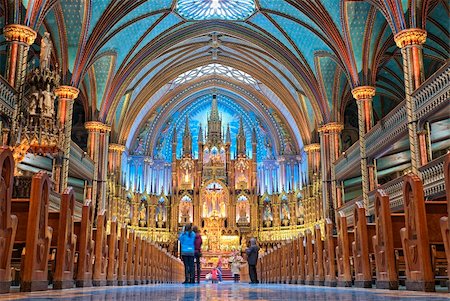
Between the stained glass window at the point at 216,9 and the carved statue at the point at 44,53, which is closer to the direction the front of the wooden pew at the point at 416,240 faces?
the stained glass window

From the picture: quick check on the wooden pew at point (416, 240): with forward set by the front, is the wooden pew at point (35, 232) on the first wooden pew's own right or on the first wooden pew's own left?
on the first wooden pew's own left

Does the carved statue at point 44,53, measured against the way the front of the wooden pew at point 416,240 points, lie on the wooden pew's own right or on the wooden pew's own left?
on the wooden pew's own left

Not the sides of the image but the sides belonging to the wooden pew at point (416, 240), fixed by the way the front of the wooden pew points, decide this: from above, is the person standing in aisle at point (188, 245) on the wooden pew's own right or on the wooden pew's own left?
on the wooden pew's own left

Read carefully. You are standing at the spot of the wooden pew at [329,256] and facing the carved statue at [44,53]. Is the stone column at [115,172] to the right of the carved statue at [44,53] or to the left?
right

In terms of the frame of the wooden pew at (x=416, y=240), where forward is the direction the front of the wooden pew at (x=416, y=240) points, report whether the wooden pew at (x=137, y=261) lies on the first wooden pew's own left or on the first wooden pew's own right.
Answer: on the first wooden pew's own left

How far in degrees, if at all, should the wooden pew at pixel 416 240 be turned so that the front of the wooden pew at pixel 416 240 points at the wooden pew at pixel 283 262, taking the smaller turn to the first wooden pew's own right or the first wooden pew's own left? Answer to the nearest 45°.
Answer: approximately 45° to the first wooden pew's own left

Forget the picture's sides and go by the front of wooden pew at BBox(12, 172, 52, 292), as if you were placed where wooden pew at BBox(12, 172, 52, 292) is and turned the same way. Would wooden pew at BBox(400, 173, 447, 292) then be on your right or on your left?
on your right

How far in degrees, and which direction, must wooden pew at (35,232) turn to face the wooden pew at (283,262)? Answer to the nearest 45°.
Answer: approximately 45° to its right

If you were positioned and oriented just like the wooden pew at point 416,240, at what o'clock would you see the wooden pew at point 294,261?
the wooden pew at point 294,261 is roughly at 11 o'clock from the wooden pew at point 416,240.

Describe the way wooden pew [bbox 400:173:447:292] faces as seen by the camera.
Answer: facing away from the viewer

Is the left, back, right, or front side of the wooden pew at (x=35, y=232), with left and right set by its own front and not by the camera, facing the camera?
back

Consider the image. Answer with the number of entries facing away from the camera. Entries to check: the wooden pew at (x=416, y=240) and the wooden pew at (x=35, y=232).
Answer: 2
